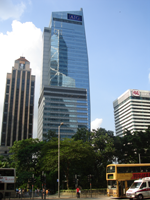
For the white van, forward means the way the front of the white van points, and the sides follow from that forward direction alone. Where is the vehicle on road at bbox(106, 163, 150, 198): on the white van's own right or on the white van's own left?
on the white van's own right

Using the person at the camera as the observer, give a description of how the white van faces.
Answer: facing the viewer and to the left of the viewer

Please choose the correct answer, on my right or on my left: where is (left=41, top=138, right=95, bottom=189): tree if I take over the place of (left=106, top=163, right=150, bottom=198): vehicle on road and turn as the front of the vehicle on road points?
on my right

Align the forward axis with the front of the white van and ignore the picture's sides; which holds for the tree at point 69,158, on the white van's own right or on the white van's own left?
on the white van's own right

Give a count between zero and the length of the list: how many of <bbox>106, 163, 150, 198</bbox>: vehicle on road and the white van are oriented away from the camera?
0

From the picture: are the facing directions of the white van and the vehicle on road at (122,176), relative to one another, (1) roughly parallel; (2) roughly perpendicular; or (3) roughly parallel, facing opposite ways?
roughly parallel
